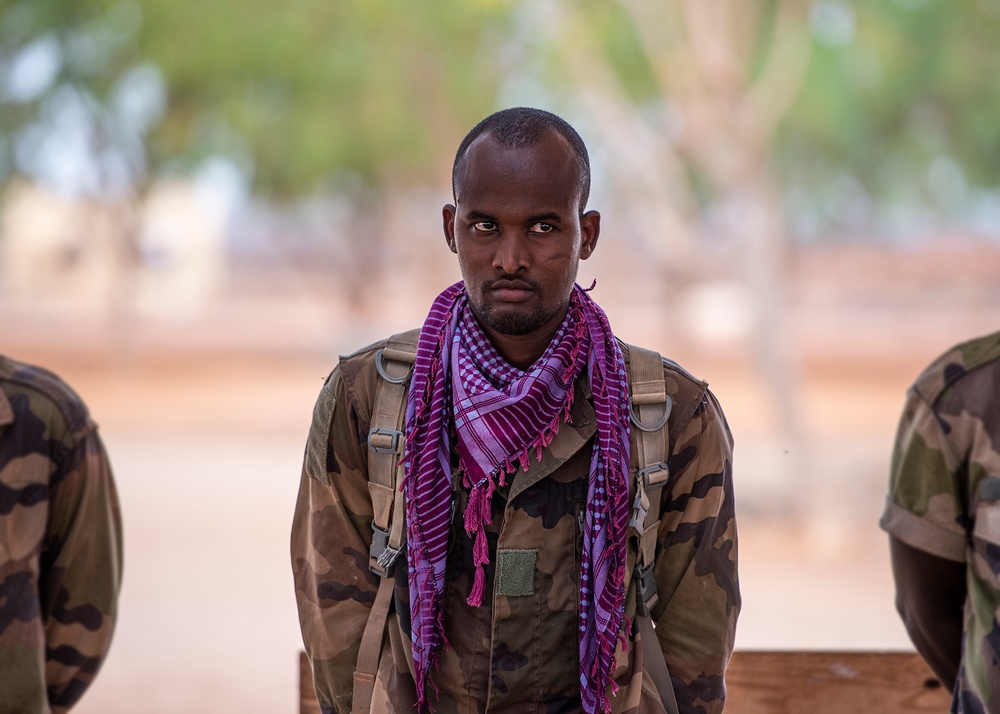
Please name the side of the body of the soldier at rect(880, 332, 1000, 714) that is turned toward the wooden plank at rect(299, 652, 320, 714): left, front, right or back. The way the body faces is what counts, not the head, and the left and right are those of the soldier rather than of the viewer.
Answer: right

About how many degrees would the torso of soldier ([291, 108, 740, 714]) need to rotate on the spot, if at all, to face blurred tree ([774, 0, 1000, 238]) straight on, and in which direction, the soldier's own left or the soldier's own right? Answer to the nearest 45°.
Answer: approximately 180°

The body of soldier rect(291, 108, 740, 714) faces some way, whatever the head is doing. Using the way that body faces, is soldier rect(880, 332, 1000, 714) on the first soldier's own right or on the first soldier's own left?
on the first soldier's own left

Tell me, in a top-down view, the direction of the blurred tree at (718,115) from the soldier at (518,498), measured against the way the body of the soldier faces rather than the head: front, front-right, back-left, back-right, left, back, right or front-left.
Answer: back

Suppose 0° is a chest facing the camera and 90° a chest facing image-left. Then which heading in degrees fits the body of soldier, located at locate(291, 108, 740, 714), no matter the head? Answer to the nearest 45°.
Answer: approximately 0°

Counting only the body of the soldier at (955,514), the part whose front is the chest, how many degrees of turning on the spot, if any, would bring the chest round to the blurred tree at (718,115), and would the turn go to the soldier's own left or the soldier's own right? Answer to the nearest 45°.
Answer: approximately 180°

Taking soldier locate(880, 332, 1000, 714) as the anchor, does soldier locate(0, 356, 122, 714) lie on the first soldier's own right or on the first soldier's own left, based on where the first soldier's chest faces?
on the first soldier's own right

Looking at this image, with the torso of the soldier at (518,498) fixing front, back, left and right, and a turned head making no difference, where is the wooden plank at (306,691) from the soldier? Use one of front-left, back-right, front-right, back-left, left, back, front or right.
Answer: back-right

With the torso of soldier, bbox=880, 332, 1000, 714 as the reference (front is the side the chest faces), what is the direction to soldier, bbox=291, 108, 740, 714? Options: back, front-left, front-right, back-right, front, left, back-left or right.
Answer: front-right
